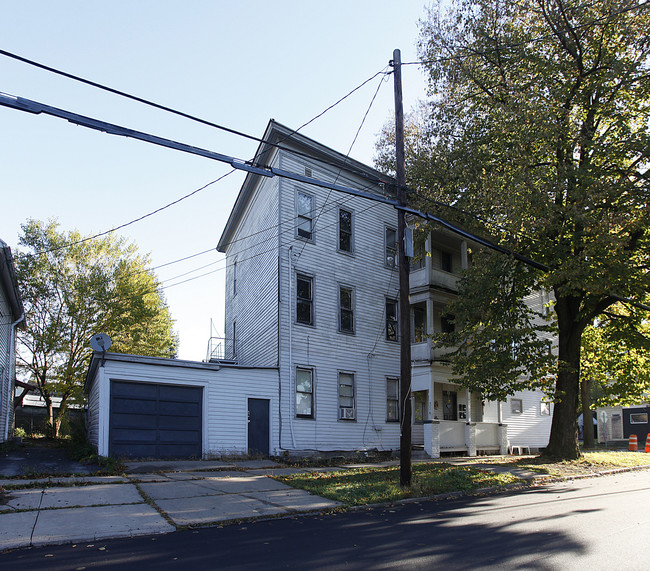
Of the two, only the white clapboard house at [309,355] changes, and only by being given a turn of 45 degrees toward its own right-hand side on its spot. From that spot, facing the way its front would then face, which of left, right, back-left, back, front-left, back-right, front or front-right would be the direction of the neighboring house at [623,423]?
back-left

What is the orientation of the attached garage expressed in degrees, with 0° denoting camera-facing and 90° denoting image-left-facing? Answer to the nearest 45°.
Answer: approximately 0°

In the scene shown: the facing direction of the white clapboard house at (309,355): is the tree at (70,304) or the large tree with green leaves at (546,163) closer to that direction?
the large tree with green leaves

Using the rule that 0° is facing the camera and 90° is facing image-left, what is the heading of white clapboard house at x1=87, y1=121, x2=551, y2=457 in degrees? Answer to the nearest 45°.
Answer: approximately 315°

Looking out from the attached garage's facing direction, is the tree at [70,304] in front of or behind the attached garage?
behind

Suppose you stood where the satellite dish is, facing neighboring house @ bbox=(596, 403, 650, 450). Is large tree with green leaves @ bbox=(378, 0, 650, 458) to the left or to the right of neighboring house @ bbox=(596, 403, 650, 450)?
right
